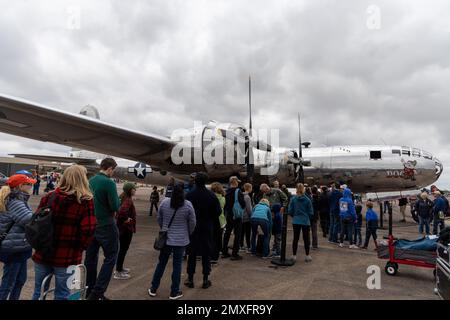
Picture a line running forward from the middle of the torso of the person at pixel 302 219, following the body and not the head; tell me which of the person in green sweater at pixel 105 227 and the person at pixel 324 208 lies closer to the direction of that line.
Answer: the person

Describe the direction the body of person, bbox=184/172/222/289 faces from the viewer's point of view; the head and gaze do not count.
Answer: away from the camera

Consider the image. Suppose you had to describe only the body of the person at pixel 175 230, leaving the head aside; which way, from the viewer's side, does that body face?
away from the camera

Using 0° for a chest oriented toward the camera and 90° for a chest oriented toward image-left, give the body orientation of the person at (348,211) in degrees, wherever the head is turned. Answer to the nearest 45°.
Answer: approximately 225°

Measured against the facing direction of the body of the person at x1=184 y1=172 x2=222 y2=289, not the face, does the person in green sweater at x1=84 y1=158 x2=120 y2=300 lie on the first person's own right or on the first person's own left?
on the first person's own left

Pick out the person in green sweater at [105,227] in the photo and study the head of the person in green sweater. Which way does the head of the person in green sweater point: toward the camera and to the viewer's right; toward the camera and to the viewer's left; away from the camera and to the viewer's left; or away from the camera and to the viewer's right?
away from the camera and to the viewer's right

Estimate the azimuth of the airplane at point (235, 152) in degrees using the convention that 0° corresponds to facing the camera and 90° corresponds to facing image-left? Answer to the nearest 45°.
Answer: approximately 270°

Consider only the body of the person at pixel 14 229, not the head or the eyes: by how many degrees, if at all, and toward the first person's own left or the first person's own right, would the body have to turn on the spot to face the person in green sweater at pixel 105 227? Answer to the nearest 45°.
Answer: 0° — they already face them

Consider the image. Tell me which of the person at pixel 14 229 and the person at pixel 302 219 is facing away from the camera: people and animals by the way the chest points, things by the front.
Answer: the person at pixel 302 219

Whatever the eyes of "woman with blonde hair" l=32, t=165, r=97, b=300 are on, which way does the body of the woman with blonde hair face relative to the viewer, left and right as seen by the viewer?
facing away from the viewer

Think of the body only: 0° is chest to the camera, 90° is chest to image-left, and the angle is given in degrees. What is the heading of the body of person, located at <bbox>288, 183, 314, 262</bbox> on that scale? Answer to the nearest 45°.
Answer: approximately 180°
